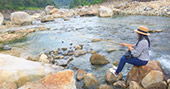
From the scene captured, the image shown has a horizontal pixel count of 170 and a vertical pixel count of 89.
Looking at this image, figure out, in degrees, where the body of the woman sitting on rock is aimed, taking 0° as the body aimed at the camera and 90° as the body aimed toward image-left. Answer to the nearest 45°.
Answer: approximately 90°

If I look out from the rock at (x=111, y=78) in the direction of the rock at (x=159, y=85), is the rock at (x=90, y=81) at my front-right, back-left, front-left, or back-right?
back-right

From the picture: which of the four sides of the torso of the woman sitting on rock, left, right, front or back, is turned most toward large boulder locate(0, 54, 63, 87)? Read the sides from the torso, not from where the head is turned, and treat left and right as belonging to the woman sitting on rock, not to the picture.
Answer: front

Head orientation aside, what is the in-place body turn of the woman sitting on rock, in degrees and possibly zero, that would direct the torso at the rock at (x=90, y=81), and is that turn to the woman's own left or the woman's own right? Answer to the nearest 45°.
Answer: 0° — they already face it

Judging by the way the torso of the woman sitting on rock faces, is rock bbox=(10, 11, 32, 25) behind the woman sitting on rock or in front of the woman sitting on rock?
in front

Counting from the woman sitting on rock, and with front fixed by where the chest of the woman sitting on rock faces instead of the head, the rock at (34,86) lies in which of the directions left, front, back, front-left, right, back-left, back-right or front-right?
front-left
